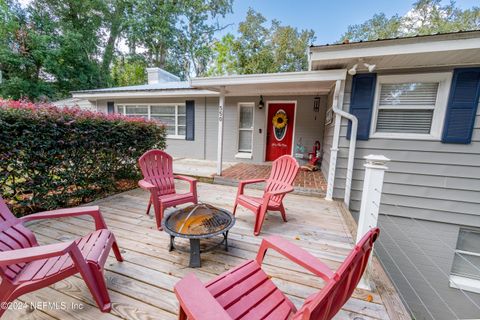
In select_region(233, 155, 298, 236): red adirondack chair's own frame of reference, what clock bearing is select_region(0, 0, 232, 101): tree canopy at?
The tree canopy is roughly at 3 o'clock from the red adirondack chair.

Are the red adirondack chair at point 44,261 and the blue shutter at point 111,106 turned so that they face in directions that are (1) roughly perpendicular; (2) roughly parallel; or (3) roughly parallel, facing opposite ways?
roughly perpendicular

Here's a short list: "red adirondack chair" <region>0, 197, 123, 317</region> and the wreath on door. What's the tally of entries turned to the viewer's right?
1

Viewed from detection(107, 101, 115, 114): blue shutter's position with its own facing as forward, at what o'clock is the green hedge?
The green hedge is roughly at 12 o'clock from the blue shutter.

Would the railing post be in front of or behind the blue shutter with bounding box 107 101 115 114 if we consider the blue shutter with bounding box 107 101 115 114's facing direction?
in front

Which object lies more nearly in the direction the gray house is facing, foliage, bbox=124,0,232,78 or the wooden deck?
the wooden deck

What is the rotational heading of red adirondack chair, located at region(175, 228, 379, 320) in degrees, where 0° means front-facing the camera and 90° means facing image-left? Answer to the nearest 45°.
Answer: approximately 135°

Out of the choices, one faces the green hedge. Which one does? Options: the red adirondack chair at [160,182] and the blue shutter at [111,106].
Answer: the blue shutter

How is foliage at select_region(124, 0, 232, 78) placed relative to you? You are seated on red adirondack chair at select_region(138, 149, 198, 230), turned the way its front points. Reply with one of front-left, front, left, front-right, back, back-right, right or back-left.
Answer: back-left

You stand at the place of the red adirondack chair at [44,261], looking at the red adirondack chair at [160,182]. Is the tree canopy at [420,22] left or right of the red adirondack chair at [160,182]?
right

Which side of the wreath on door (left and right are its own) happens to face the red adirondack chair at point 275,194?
front

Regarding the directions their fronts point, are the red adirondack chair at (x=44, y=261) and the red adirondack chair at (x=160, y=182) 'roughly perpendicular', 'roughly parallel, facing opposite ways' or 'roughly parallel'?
roughly perpendicular

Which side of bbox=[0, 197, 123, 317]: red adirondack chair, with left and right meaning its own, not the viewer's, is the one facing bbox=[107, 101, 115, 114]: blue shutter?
left

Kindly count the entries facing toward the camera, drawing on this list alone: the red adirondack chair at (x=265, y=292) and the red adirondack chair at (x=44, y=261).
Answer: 0

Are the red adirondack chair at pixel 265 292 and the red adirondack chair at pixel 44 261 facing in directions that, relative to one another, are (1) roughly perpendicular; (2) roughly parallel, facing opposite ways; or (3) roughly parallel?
roughly perpendicular

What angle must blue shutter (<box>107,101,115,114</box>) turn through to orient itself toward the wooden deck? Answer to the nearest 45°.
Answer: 0° — it already faces it

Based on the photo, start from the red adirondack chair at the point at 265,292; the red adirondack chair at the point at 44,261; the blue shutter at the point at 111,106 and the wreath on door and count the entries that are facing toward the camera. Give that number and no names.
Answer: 2

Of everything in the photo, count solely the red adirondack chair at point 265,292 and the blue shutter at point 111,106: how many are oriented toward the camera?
1

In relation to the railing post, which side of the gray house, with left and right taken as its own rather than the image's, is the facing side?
front
